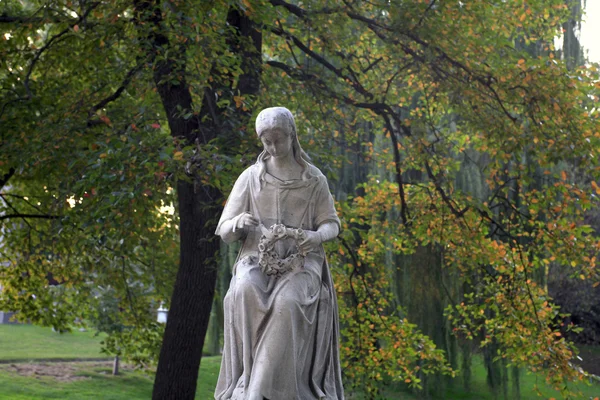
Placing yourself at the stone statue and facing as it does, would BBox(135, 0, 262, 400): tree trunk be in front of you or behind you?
behind

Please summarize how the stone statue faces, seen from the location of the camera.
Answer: facing the viewer
